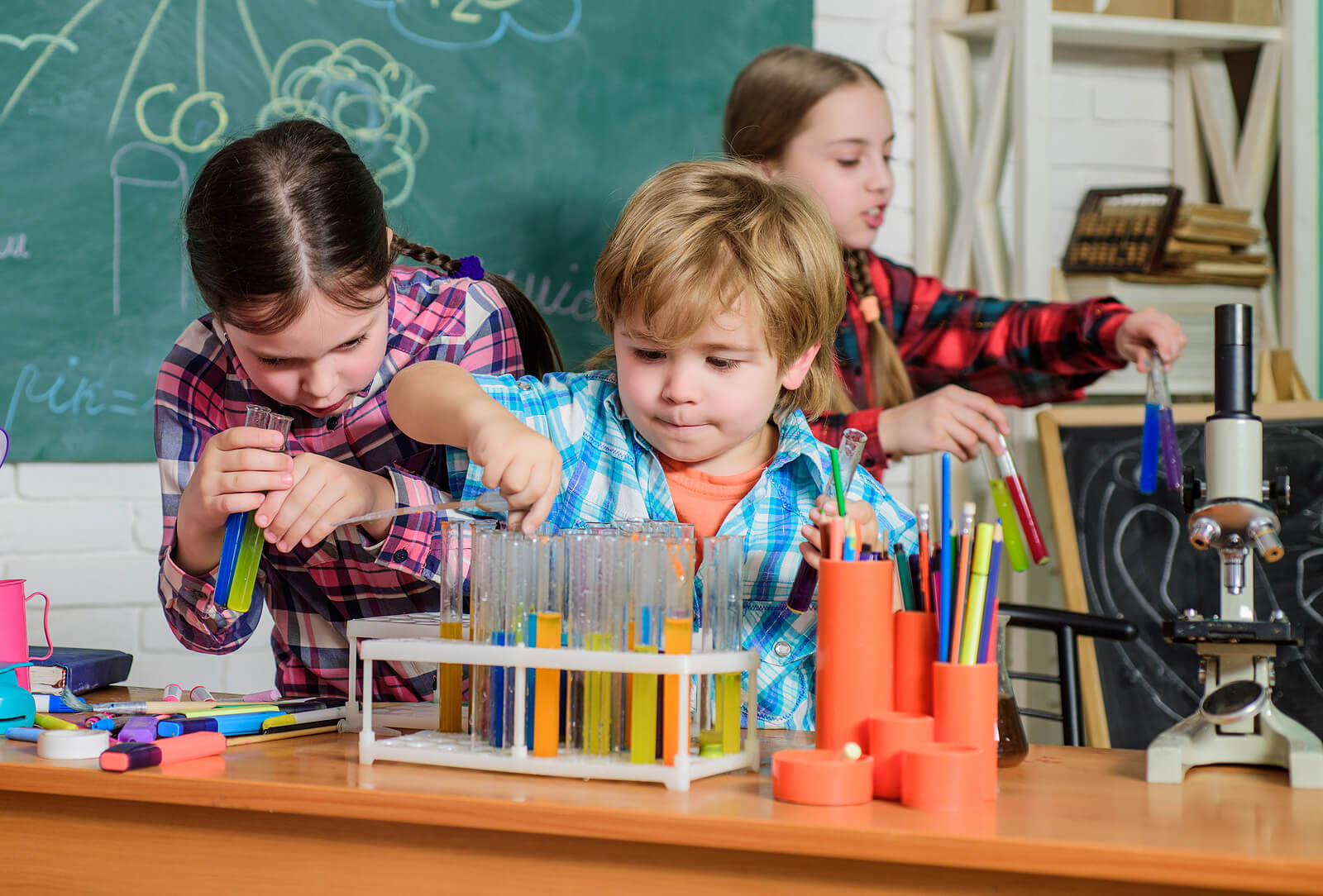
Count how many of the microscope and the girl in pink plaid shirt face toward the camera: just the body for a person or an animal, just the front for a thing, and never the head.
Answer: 2

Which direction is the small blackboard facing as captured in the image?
toward the camera

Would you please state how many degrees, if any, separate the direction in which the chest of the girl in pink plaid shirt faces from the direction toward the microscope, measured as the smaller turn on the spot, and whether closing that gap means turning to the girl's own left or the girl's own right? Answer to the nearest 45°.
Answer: approximately 45° to the girl's own left

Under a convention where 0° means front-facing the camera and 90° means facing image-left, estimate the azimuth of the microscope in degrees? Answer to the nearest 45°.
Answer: approximately 0°

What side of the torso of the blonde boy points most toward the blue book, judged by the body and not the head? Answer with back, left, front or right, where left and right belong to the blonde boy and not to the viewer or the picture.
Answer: right

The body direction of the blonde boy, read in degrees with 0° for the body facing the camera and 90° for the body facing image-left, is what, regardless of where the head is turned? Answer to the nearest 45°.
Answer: approximately 0°

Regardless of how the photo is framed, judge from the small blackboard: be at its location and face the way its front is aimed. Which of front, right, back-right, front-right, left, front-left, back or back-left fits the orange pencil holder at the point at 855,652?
front

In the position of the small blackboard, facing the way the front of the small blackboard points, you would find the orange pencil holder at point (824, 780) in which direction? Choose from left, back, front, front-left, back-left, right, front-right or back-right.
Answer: front
